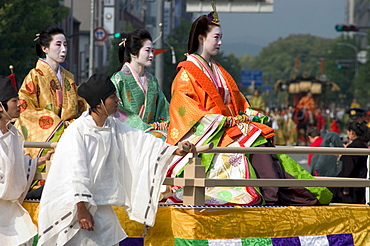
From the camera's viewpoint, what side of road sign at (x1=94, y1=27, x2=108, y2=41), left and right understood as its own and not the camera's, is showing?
front

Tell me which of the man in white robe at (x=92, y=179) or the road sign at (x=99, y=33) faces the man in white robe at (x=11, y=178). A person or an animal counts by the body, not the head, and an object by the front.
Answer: the road sign

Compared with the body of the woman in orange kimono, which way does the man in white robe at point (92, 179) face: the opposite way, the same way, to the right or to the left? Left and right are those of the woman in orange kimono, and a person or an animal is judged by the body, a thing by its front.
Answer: the same way

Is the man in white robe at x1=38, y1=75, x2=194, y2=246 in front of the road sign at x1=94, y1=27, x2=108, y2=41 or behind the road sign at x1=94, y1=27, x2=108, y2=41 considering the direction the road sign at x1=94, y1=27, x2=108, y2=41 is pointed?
in front

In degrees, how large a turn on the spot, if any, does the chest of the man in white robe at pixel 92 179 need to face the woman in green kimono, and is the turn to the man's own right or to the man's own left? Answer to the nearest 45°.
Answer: approximately 135° to the man's own left

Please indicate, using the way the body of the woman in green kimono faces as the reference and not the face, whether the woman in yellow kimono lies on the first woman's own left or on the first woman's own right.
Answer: on the first woman's own right

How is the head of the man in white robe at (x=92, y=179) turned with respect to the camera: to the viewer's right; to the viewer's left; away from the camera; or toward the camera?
to the viewer's right

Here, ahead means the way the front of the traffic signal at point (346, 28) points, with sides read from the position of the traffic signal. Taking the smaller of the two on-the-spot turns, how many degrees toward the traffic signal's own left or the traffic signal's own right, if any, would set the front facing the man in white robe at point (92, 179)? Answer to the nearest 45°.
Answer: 0° — it already faces them

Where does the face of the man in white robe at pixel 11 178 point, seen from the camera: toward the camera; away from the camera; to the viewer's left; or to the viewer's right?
to the viewer's right

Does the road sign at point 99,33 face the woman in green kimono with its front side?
yes

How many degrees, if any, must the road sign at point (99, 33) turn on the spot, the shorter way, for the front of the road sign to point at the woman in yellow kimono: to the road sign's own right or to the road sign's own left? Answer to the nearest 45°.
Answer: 0° — it already faces them

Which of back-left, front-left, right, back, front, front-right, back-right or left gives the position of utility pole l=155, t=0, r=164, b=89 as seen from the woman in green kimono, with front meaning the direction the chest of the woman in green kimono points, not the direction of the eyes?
back-left

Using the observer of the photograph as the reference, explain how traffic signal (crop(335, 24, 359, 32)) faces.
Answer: facing the viewer

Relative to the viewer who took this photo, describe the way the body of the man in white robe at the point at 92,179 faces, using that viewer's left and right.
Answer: facing the viewer and to the right of the viewer
